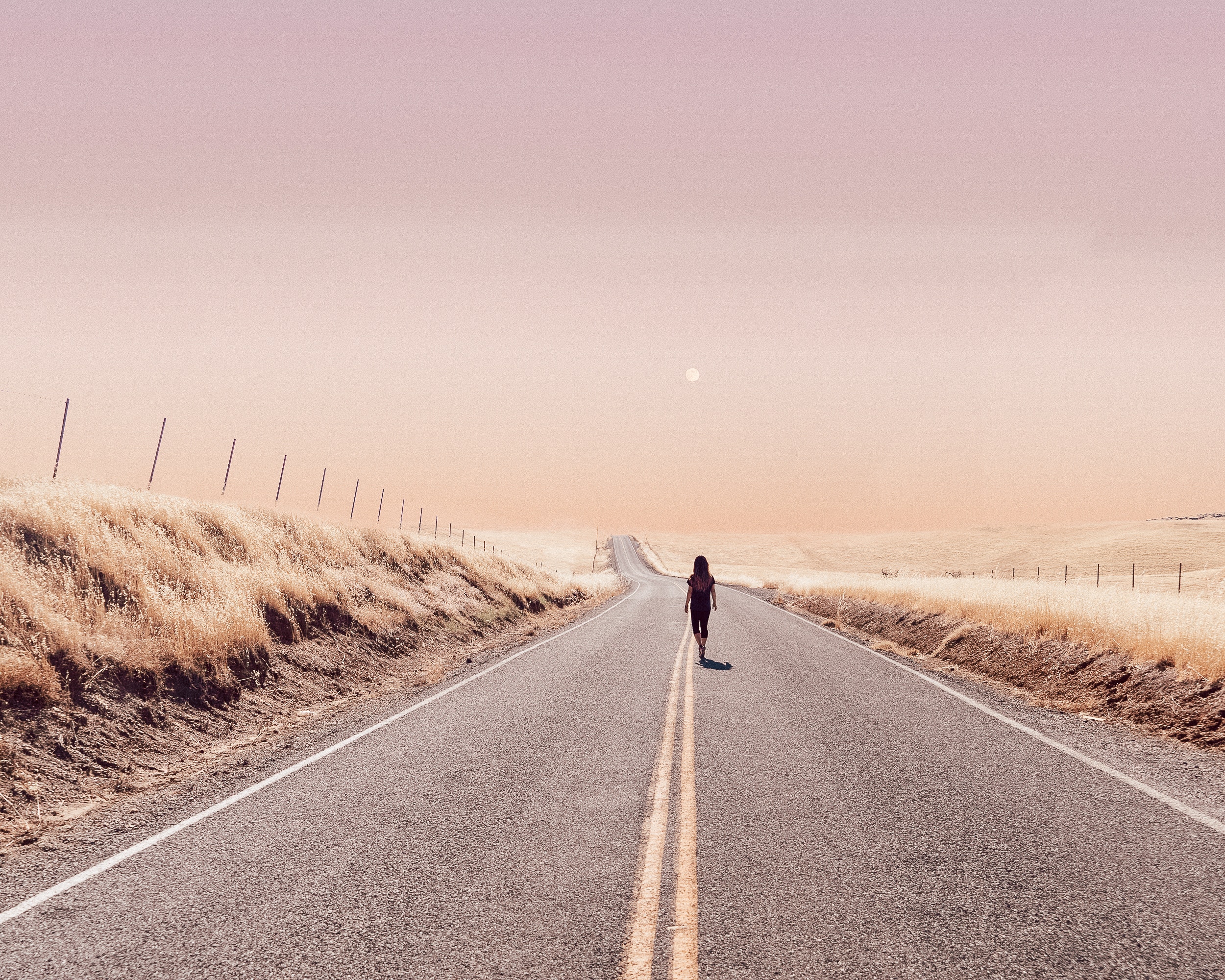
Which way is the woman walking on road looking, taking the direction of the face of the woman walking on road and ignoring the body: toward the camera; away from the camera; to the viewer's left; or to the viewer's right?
away from the camera

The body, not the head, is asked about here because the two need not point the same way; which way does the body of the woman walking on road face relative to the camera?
away from the camera
